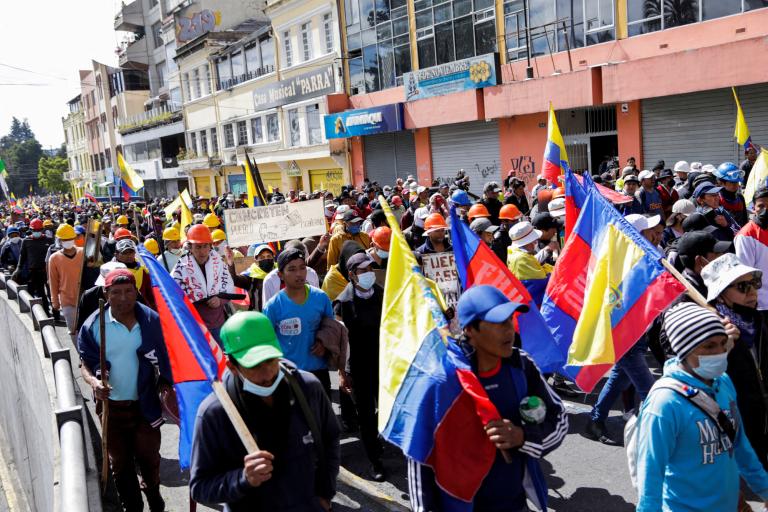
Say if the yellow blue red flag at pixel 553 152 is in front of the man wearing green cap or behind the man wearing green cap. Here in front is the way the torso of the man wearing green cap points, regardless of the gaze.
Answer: behind

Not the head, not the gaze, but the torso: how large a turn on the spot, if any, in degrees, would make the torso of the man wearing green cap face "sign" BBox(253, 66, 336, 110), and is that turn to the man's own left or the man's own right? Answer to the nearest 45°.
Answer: approximately 180°

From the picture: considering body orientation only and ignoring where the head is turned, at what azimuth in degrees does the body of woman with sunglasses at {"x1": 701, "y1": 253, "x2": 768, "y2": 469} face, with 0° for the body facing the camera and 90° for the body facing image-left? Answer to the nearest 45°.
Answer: approximately 315°

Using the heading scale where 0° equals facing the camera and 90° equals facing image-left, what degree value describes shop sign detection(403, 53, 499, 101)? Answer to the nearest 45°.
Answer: approximately 45°

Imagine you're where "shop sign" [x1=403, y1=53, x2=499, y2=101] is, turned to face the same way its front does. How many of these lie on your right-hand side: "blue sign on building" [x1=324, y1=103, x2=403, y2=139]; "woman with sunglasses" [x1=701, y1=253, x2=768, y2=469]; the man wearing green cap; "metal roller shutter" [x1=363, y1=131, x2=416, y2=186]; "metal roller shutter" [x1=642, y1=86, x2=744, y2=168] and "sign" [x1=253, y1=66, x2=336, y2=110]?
3

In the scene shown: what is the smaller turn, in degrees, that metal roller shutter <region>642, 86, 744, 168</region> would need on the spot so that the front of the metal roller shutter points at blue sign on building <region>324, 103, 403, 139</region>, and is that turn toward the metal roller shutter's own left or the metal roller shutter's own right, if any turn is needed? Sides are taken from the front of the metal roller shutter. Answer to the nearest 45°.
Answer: approximately 90° to the metal roller shutter's own right

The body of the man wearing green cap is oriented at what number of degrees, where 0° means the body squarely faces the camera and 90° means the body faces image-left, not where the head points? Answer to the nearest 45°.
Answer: approximately 0°

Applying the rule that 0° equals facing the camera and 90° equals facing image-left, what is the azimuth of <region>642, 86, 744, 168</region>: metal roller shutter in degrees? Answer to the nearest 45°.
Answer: approximately 45°

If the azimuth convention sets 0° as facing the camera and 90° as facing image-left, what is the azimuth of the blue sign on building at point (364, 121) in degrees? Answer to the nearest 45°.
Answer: approximately 45°
